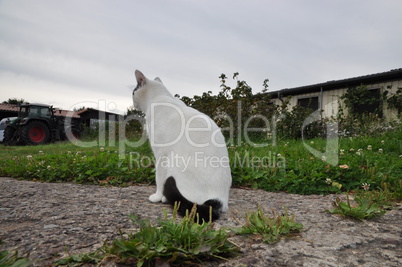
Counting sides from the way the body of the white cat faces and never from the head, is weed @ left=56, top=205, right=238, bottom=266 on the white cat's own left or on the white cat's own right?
on the white cat's own left

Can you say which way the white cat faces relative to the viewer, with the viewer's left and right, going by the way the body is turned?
facing away from the viewer and to the left of the viewer

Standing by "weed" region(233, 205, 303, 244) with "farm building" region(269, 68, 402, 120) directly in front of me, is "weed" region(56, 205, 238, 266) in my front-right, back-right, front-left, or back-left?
back-left

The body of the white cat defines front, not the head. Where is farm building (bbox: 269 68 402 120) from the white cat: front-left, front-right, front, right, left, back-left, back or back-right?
right

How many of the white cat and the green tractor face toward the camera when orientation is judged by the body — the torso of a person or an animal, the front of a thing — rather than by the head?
0
